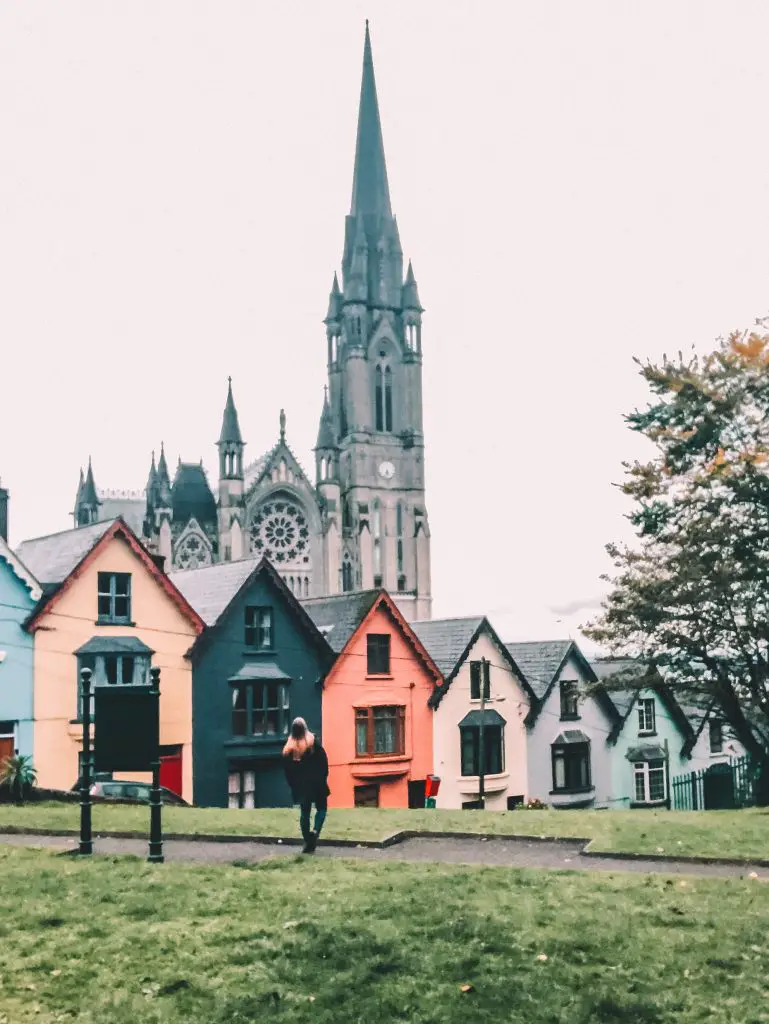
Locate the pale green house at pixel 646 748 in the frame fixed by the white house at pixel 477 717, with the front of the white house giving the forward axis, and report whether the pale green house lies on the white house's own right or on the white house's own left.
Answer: on the white house's own left

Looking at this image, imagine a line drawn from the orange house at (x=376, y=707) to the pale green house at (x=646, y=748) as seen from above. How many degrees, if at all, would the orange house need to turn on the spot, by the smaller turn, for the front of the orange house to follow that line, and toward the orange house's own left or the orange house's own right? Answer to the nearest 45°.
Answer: approximately 90° to the orange house's own left

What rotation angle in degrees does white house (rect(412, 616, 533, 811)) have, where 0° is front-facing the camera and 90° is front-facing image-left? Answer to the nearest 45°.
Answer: approximately 315°

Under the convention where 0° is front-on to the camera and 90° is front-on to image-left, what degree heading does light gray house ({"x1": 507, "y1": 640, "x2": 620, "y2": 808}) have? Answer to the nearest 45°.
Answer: approximately 315°

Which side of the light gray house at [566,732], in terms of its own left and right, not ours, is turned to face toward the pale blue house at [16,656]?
right

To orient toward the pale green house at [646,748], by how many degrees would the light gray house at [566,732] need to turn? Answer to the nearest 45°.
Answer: approximately 90° to its left

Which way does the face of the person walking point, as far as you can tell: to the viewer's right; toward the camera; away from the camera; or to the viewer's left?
away from the camera

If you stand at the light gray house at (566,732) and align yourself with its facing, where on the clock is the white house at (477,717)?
the white house at (477,717) is roughly at 3 o'clock from the light gray house at (566,732).

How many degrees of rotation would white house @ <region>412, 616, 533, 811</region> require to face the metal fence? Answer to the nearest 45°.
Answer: approximately 90° to its left

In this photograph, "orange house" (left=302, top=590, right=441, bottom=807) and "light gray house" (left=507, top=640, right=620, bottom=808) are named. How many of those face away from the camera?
0

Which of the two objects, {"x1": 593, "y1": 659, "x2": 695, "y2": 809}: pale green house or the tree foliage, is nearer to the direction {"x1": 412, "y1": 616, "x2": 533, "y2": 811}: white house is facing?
the tree foliage

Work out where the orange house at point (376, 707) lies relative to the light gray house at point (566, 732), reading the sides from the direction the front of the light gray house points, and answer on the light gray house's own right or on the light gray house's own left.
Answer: on the light gray house's own right

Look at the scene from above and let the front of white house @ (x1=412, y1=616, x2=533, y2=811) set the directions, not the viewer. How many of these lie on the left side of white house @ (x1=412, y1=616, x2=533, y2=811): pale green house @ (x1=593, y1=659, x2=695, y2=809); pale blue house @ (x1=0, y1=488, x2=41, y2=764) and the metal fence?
2
